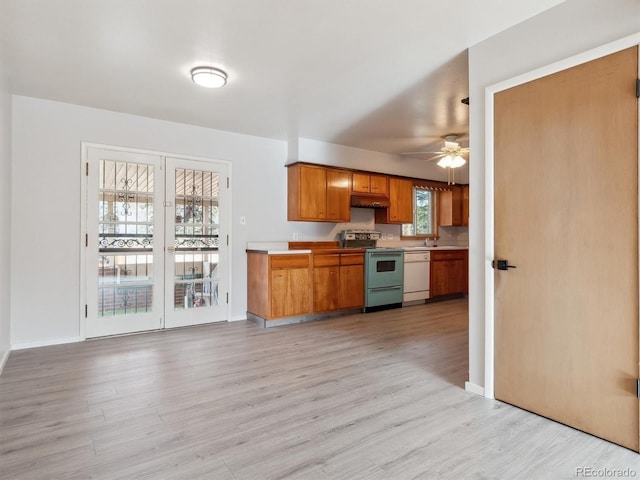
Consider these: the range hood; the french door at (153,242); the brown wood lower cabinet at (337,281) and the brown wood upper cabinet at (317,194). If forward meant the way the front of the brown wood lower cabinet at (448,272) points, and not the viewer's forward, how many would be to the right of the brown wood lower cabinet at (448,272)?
4

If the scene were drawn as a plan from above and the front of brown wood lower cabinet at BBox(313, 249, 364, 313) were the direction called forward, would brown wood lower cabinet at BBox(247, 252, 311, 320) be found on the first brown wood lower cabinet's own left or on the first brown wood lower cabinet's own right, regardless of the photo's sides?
on the first brown wood lower cabinet's own right

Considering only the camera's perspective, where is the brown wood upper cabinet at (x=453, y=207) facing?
facing the viewer and to the right of the viewer

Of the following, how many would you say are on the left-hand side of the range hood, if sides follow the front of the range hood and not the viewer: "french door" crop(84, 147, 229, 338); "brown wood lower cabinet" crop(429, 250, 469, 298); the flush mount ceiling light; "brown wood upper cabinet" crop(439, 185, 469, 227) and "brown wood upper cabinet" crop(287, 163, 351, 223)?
2

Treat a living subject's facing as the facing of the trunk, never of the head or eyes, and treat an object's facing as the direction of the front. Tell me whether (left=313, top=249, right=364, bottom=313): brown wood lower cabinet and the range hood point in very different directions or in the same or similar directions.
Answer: same or similar directions

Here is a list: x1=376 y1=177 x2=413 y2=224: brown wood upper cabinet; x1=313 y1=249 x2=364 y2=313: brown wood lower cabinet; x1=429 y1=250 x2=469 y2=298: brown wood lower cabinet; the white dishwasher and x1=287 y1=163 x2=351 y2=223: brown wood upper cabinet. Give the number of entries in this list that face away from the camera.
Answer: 0

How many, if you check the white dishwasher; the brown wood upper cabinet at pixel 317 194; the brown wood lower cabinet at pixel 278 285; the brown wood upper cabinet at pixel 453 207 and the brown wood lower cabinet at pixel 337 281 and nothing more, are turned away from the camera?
0

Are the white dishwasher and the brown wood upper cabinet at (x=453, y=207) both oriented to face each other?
no

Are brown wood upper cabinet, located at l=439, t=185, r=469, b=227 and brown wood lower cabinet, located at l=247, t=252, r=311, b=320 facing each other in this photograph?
no

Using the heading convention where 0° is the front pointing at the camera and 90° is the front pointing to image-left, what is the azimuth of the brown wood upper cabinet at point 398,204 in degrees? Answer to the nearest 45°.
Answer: approximately 315°

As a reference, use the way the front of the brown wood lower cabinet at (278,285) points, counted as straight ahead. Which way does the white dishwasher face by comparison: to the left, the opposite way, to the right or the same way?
the same way

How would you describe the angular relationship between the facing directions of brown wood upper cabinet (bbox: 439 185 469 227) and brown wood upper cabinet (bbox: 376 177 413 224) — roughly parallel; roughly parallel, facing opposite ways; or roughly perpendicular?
roughly parallel

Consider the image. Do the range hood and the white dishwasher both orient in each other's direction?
no

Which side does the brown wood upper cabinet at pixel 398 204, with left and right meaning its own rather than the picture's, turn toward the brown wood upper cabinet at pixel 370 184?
right

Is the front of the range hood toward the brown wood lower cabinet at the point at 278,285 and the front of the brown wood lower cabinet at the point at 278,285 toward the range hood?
no

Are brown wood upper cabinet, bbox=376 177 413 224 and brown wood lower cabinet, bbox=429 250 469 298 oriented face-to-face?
no

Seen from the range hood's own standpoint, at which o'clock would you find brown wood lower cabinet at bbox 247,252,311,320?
The brown wood lower cabinet is roughly at 3 o'clock from the range hood.

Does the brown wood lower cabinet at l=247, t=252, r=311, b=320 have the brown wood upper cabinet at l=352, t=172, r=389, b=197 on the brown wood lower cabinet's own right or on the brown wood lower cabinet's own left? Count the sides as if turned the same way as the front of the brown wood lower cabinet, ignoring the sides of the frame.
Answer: on the brown wood lower cabinet's own left

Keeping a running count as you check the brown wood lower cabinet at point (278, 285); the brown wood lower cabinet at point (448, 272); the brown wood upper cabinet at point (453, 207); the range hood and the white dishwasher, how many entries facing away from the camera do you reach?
0

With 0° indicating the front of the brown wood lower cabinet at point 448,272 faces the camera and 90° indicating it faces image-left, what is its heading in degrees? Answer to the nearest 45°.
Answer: approximately 315°
